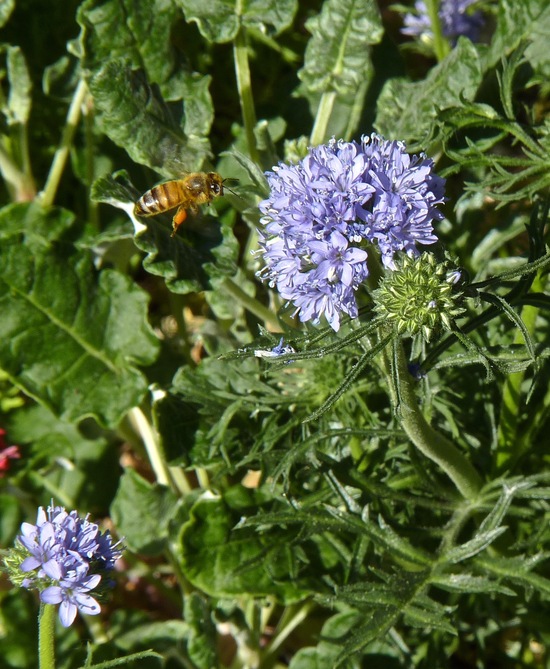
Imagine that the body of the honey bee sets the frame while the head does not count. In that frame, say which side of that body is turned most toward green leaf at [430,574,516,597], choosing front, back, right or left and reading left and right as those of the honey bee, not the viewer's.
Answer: right

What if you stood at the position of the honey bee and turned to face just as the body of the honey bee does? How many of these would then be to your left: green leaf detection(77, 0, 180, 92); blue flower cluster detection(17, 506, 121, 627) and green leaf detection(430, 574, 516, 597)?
1

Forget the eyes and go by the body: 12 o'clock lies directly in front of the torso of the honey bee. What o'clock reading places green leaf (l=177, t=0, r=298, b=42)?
The green leaf is roughly at 10 o'clock from the honey bee.

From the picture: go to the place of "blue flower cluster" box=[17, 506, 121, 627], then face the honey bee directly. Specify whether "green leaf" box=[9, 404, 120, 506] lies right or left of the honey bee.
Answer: left

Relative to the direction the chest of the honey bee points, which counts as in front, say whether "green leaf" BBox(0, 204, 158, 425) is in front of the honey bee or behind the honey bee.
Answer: behind

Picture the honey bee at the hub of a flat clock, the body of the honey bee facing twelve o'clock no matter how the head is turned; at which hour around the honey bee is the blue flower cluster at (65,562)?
The blue flower cluster is roughly at 4 o'clock from the honey bee.

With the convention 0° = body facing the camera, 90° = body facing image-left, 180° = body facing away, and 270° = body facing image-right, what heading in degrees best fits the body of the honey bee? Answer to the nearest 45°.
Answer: approximately 270°

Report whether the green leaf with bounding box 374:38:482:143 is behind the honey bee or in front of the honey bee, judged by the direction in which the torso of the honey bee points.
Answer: in front
